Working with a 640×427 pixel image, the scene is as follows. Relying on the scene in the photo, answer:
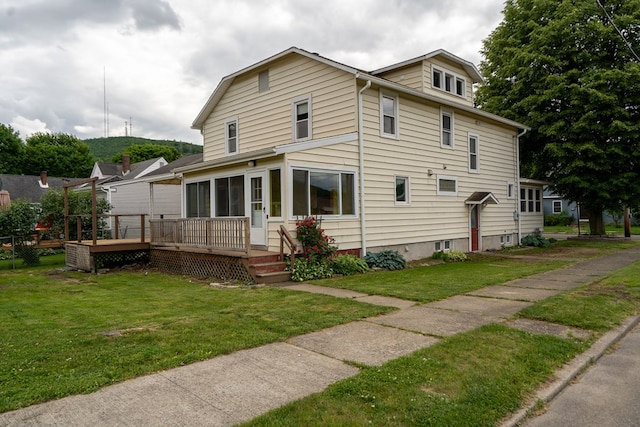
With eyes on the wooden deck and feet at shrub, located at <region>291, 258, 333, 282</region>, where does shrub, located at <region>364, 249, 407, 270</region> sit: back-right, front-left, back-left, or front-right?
back-right

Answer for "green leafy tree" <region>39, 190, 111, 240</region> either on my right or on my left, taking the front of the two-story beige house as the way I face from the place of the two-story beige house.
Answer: on my right

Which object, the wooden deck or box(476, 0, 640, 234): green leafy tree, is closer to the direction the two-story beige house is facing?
the wooden deck

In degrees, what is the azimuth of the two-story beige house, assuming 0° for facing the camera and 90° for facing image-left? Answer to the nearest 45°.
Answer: approximately 45°

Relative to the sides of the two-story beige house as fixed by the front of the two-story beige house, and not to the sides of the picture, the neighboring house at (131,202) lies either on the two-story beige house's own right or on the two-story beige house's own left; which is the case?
on the two-story beige house's own right

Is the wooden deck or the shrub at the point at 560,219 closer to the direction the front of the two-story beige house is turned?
the wooden deck
